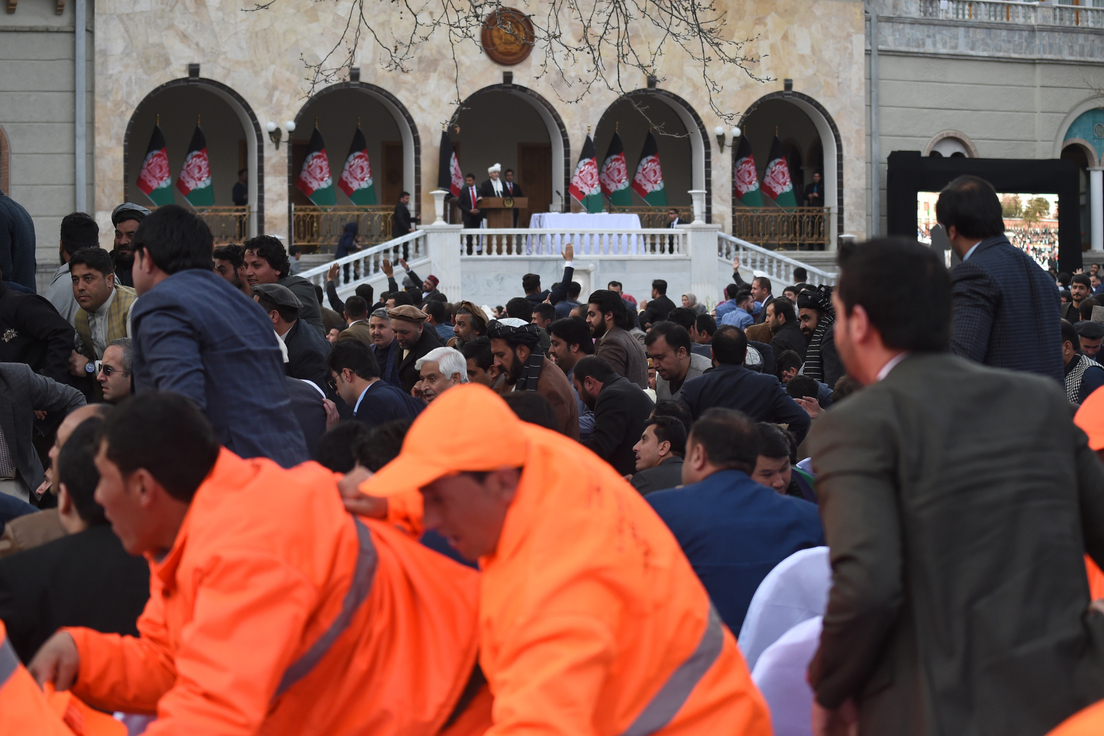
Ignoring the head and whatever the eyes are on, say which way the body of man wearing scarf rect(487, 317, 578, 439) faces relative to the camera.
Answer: to the viewer's left

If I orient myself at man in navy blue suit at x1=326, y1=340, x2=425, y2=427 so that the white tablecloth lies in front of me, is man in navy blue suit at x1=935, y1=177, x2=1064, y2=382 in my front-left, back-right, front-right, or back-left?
back-right

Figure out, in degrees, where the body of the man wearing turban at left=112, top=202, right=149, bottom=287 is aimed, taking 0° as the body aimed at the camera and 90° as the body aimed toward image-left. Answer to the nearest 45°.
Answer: approximately 45°

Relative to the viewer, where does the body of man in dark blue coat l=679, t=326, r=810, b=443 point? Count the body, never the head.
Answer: away from the camera

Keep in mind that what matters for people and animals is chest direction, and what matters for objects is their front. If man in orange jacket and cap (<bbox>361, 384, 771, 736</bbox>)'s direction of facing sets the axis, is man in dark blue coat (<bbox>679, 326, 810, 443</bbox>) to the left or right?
on its right

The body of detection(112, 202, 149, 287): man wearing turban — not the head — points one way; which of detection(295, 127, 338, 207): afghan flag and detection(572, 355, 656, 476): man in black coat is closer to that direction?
the man in black coat

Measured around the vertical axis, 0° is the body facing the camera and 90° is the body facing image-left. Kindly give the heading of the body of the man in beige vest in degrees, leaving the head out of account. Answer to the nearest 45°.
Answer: approximately 45°

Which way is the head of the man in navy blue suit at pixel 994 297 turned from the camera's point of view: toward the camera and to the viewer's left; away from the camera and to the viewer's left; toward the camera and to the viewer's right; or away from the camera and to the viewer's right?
away from the camera and to the viewer's left

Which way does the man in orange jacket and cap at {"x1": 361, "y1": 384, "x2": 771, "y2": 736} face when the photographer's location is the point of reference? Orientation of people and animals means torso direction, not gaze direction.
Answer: facing to the left of the viewer
